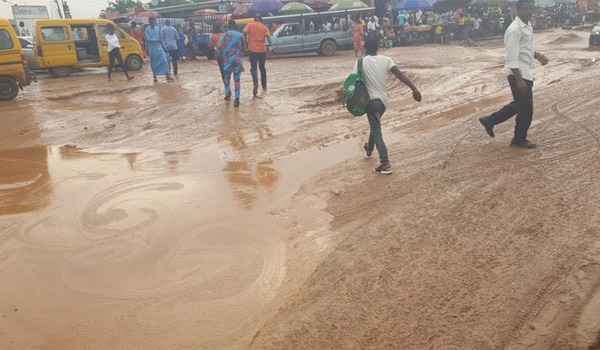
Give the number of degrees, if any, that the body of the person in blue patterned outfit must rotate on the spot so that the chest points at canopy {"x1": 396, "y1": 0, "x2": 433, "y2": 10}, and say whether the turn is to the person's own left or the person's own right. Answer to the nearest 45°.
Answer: approximately 45° to the person's own right

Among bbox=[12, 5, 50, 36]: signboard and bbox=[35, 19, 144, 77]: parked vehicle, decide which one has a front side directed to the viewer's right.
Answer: the parked vehicle

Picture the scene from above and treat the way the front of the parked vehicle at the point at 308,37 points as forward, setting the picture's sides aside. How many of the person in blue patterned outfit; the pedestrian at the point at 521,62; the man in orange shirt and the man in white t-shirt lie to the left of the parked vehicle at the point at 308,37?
4

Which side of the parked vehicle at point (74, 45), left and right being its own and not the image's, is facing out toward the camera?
right

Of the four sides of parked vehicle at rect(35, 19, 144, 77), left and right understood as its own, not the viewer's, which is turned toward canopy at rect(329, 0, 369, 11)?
front

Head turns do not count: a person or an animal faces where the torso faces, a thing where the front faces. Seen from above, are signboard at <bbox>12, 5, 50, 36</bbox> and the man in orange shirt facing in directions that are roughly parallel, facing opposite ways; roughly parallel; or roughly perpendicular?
roughly parallel, facing opposite ways

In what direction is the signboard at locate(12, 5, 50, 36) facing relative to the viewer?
toward the camera

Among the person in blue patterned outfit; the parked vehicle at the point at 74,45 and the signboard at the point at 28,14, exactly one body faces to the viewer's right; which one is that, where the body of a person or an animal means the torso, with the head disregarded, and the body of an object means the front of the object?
the parked vehicle

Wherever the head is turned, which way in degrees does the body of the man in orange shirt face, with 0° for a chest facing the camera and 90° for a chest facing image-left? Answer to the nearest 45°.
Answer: approximately 180°

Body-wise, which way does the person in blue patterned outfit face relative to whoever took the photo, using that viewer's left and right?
facing away from the viewer

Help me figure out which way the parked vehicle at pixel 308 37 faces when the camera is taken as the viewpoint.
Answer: facing to the left of the viewer

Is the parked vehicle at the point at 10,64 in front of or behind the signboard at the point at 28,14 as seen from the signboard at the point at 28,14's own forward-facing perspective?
in front

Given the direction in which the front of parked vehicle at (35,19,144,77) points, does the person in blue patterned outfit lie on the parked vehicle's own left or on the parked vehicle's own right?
on the parked vehicle's own right

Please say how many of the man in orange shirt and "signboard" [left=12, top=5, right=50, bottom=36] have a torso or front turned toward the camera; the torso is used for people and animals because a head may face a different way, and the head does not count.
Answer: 1

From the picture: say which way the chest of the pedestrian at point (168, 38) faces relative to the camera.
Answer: away from the camera

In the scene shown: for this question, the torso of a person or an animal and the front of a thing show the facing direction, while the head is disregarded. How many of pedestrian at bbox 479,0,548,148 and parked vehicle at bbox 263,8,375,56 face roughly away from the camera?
0
